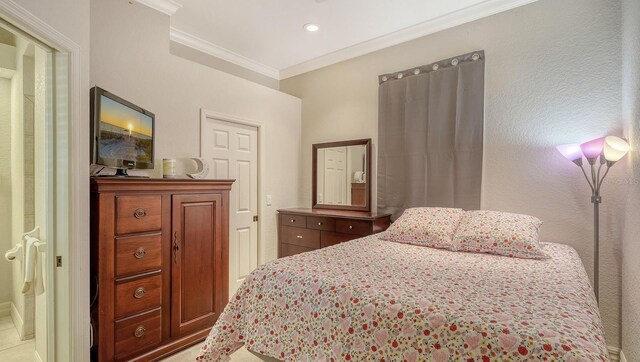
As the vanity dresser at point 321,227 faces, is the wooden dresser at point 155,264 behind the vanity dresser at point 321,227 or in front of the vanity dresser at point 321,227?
in front

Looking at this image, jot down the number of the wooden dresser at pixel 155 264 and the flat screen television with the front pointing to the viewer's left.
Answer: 0

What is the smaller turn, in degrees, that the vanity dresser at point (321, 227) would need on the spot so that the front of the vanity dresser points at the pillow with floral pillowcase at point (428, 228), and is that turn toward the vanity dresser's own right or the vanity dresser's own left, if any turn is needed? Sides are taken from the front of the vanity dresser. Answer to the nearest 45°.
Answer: approximately 90° to the vanity dresser's own left

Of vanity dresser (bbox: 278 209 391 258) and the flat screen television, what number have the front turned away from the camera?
0

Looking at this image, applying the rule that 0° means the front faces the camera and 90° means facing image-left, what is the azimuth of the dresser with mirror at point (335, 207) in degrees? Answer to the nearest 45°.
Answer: approximately 45°

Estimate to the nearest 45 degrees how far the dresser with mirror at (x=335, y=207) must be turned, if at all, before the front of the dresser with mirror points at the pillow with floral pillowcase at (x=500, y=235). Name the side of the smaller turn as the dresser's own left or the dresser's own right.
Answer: approximately 90° to the dresser's own left

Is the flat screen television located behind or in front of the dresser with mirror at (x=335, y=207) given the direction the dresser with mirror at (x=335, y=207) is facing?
in front

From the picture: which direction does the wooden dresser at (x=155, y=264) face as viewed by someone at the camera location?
facing the viewer and to the right of the viewer
